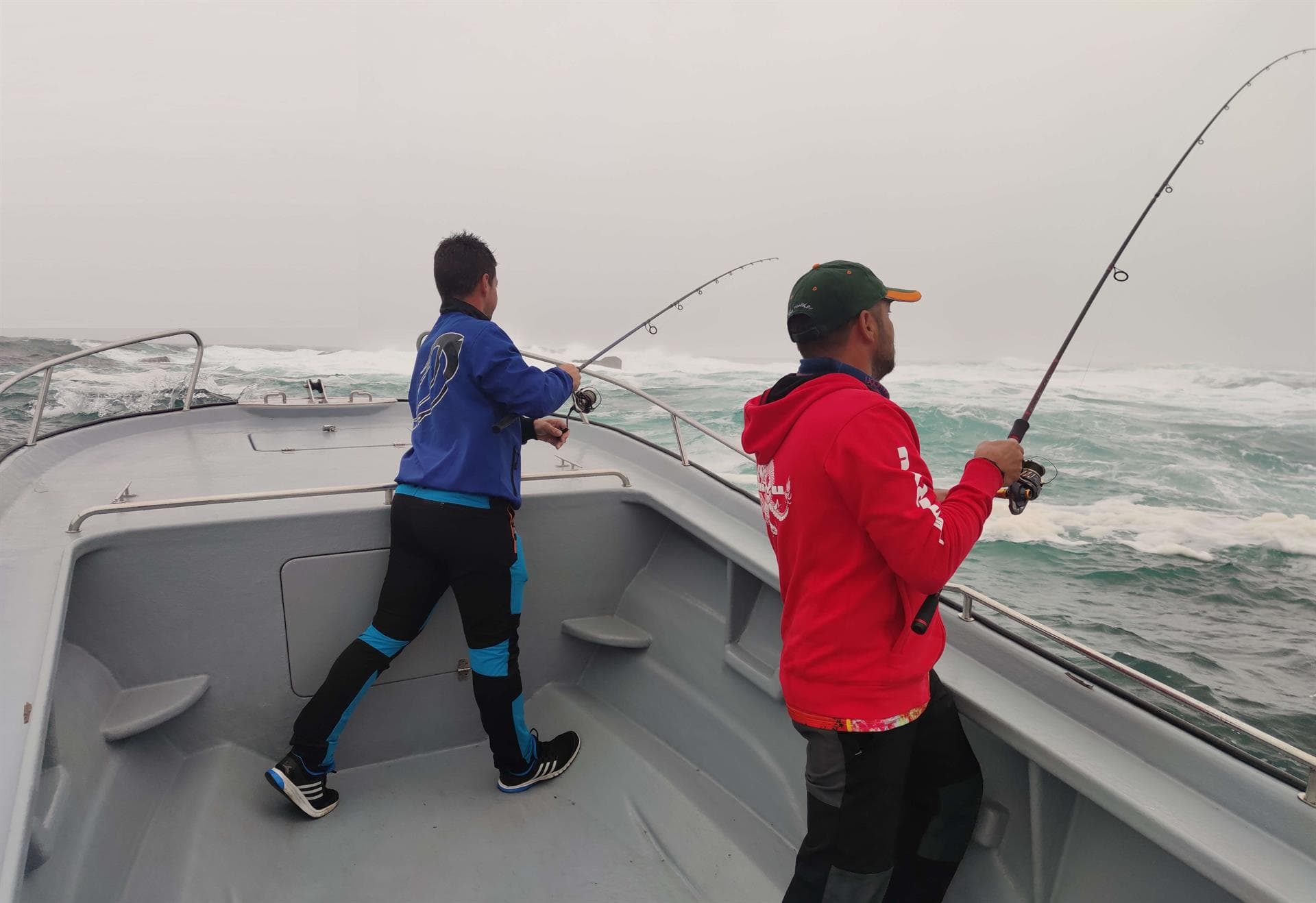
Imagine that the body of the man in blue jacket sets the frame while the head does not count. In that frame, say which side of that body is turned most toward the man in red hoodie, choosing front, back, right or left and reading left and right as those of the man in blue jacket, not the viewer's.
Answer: right

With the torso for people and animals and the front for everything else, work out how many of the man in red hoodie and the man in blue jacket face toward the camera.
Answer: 0

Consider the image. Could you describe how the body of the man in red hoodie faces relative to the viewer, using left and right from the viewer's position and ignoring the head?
facing away from the viewer and to the right of the viewer

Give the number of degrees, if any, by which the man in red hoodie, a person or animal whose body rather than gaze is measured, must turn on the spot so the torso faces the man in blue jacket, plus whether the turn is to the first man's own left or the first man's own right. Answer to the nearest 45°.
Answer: approximately 135° to the first man's own left

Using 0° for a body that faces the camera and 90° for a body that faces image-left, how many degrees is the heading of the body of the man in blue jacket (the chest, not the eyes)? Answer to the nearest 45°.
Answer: approximately 225°
